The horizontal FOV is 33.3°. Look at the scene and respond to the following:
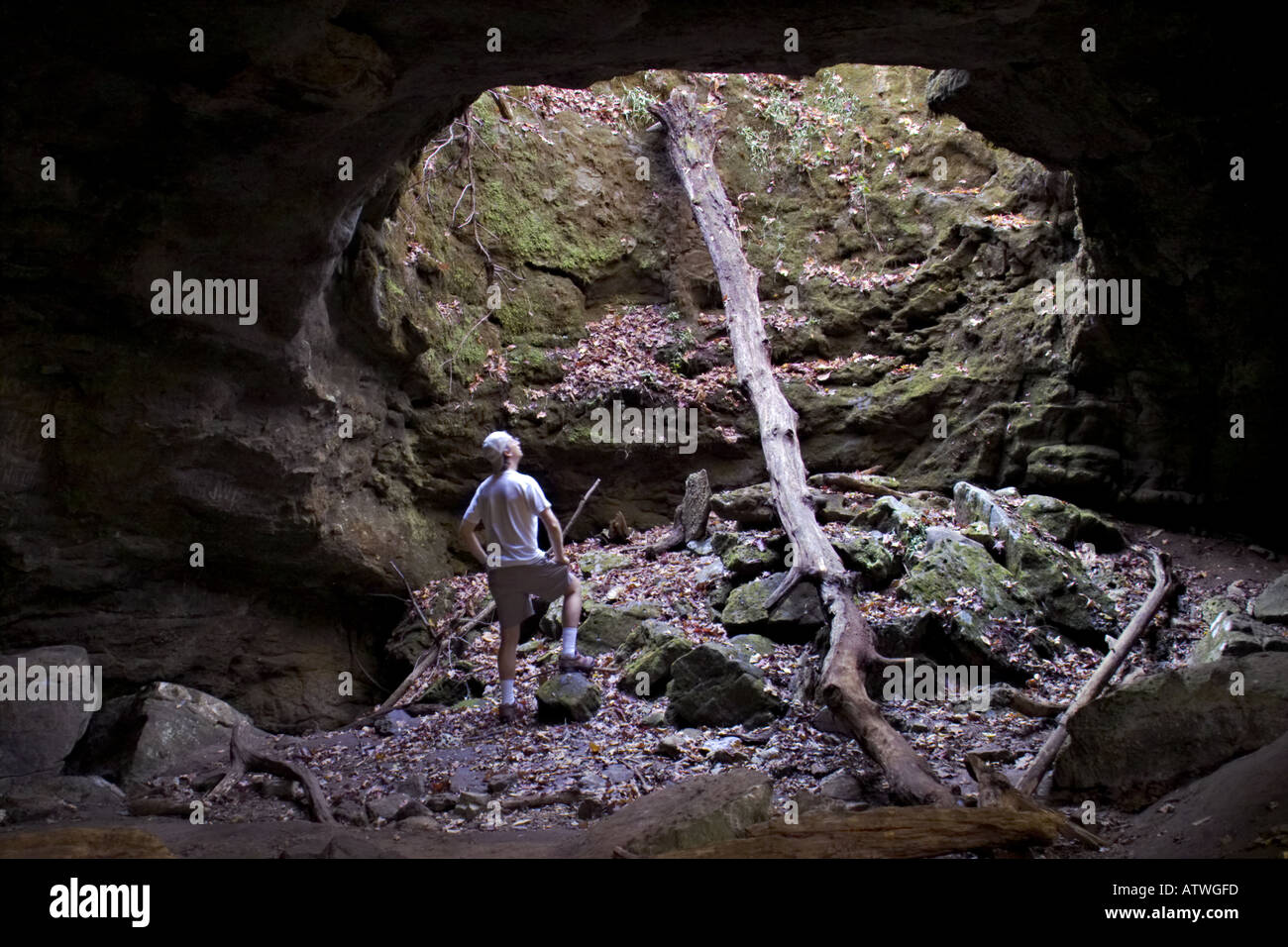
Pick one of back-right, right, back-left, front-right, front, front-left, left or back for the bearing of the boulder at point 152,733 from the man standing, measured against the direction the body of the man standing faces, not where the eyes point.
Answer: back-left

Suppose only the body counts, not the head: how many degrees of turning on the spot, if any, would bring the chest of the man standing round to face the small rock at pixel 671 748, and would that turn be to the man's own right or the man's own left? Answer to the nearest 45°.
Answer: approximately 90° to the man's own right

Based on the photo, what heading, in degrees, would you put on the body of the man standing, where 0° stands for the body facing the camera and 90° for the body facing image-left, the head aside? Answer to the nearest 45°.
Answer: approximately 225°

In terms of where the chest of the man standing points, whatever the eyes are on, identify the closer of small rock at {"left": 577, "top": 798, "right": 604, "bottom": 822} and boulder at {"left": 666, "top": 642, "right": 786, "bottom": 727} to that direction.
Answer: the boulder

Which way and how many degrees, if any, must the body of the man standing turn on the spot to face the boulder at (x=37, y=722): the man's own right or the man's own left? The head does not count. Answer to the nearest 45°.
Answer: approximately 135° to the man's own left

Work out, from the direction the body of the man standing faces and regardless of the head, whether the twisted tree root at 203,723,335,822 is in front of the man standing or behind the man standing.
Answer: behind

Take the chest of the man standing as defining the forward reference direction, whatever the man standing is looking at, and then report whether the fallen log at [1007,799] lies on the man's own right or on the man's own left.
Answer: on the man's own right

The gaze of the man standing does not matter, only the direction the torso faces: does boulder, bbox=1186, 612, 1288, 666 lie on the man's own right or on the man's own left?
on the man's own right
